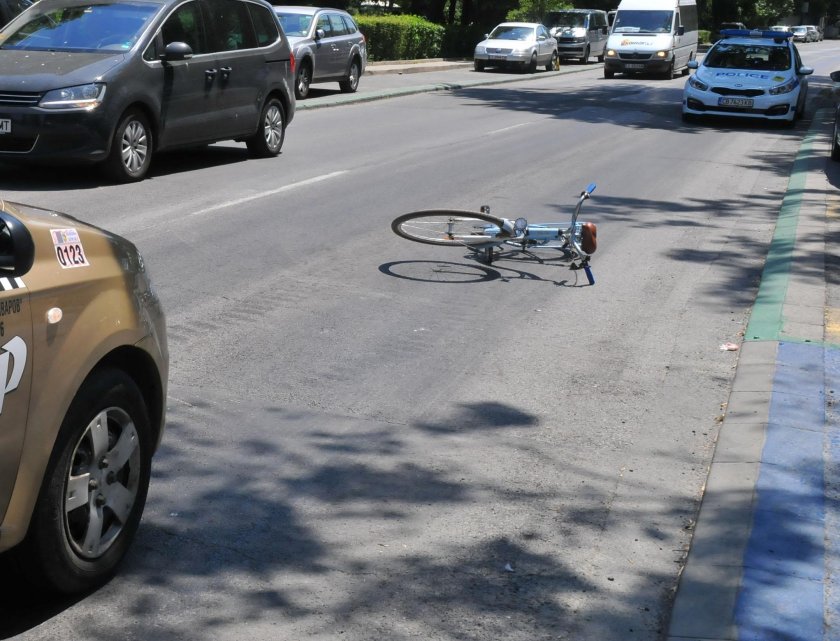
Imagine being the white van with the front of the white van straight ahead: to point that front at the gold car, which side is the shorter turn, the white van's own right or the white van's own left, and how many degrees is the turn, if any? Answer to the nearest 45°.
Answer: approximately 45° to the white van's own left

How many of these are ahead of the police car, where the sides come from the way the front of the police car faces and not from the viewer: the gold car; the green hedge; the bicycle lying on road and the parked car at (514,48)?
2

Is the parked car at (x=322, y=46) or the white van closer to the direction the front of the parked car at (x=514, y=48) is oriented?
the parked car

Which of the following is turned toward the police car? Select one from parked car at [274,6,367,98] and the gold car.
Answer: the gold car

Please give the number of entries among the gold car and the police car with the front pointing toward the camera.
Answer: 1

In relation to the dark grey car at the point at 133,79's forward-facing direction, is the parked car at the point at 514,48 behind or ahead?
behind

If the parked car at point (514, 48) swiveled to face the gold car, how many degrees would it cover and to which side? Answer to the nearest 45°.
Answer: approximately 45° to its left

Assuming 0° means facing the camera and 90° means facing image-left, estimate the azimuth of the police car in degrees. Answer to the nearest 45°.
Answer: approximately 0°

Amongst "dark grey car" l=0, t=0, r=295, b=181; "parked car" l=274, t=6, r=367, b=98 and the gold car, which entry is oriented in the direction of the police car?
the gold car

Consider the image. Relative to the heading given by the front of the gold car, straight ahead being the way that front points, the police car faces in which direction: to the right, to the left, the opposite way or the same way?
the opposite way
